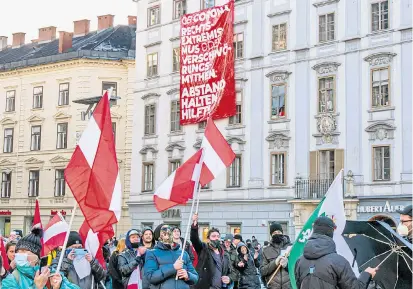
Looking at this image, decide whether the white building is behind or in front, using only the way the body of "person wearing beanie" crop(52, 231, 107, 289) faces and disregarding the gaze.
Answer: behind

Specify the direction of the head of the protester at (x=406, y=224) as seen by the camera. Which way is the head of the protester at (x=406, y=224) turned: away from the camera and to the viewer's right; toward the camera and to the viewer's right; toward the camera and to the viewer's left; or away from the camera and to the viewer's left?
toward the camera and to the viewer's left

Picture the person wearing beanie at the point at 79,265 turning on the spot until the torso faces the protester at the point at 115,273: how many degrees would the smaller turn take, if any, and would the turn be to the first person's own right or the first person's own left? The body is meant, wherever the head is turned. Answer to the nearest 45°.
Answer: approximately 135° to the first person's own left

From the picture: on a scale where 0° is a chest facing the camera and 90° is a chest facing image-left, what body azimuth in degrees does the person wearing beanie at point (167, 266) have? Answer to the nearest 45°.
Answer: approximately 315°

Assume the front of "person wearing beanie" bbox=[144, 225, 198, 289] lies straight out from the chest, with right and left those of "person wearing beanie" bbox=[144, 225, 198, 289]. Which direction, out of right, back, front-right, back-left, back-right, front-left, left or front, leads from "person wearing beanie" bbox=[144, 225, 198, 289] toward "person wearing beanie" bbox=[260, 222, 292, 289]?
left
